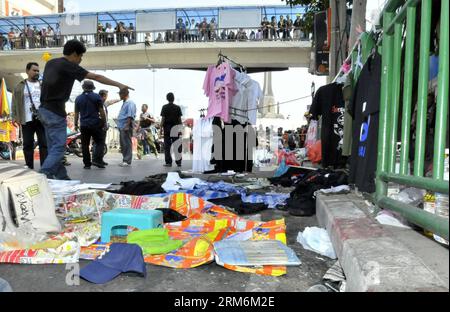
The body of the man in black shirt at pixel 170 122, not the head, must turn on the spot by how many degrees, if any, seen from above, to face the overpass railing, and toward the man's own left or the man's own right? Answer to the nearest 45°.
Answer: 0° — they already face it

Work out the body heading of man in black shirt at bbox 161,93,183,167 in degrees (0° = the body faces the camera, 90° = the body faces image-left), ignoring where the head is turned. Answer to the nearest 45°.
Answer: approximately 180°

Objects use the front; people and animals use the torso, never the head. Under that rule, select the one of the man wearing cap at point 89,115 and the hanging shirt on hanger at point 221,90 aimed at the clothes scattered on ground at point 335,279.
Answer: the hanging shirt on hanger

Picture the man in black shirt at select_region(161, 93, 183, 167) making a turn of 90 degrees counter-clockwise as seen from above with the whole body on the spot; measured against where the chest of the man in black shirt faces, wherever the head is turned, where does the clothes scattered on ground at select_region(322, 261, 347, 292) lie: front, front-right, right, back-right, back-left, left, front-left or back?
left

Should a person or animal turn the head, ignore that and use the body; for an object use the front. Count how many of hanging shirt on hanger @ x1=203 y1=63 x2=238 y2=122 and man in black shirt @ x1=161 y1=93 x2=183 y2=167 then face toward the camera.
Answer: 1

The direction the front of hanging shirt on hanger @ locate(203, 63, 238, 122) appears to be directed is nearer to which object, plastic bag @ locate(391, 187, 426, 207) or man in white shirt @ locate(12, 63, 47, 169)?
the plastic bag

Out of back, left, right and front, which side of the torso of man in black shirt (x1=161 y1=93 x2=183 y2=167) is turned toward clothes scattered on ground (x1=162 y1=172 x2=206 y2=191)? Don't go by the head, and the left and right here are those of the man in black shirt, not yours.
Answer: back

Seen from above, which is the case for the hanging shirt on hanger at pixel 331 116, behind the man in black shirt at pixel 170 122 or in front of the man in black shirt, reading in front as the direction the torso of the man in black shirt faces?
behind
